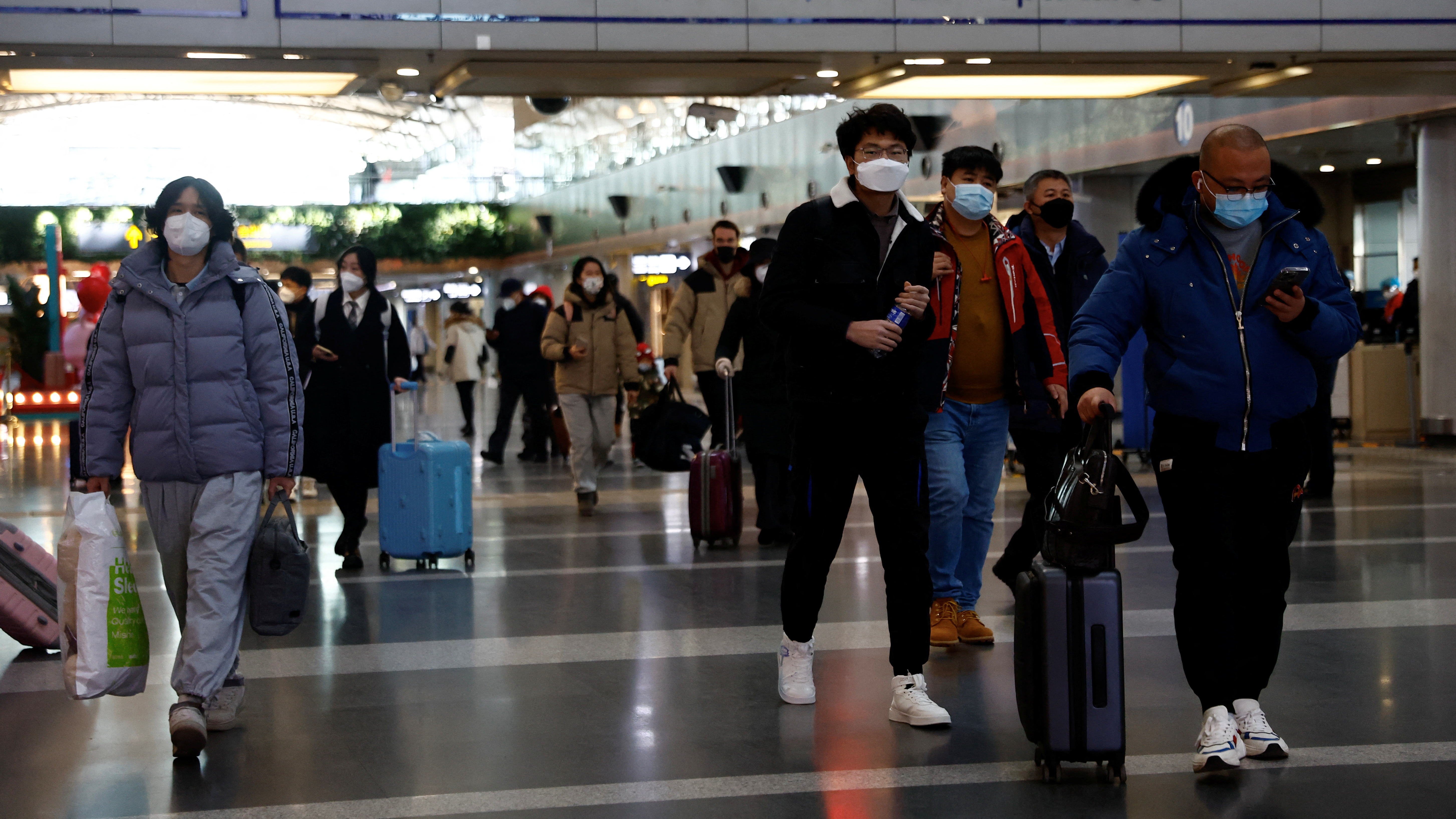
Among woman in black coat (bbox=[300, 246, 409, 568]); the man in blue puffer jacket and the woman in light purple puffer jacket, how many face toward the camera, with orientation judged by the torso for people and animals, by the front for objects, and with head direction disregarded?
3

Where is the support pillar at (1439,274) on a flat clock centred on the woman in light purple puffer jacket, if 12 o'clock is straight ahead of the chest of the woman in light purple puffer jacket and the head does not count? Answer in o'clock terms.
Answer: The support pillar is roughly at 8 o'clock from the woman in light purple puffer jacket.

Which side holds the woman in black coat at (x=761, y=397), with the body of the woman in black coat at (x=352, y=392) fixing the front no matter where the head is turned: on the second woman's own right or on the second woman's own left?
on the second woman's own left

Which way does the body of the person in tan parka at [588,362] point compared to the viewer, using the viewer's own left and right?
facing the viewer

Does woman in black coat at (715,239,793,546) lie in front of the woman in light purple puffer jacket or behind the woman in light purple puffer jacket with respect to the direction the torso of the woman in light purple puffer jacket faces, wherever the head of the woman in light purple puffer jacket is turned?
behind

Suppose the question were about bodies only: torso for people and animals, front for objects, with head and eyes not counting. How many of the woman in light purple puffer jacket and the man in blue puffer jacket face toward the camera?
2

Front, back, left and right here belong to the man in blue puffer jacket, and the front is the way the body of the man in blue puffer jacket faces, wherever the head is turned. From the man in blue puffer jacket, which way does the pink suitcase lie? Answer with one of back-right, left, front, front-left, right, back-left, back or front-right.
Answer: right

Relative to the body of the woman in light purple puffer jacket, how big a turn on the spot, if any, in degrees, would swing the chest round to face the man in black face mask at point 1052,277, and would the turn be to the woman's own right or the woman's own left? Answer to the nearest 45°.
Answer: approximately 90° to the woman's own left

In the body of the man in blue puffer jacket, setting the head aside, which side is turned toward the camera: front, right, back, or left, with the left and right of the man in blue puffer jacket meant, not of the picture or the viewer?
front

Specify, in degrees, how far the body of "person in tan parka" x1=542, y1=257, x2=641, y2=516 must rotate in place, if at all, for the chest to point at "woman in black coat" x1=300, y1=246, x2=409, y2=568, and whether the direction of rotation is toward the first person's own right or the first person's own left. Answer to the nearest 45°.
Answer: approximately 45° to the first person's own right

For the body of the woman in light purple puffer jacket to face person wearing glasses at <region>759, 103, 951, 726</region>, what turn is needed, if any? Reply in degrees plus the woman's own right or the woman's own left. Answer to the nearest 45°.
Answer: approximately 90° to the woman's own left

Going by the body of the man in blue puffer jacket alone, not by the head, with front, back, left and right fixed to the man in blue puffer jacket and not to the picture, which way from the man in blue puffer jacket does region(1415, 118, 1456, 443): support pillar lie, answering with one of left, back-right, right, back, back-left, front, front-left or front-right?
back

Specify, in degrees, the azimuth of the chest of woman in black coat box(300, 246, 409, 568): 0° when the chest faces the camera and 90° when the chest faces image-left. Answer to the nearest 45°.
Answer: approximately 0°

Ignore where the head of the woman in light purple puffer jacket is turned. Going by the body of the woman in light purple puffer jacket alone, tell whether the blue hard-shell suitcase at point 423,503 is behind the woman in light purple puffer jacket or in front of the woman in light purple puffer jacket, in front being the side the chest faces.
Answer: behind
